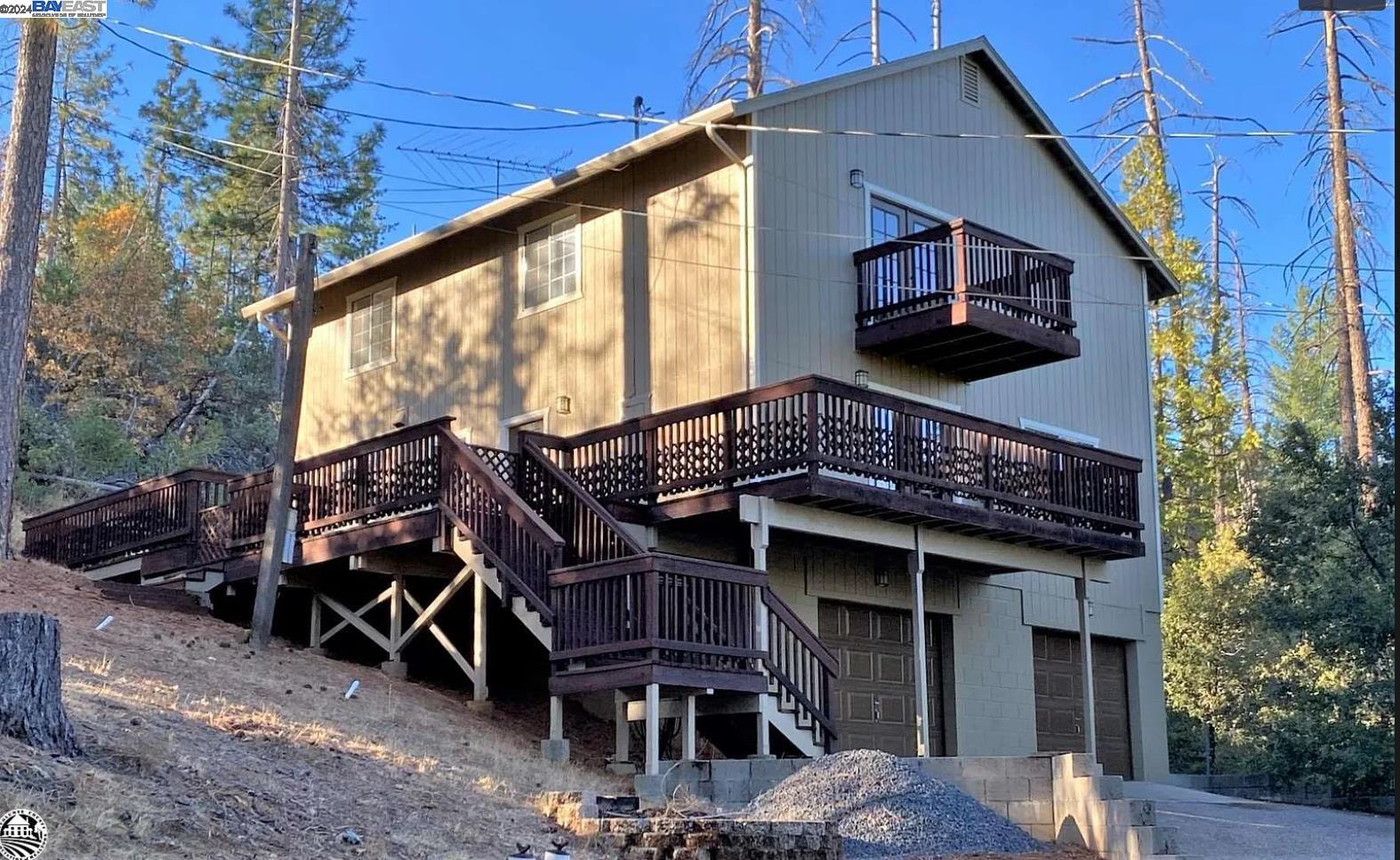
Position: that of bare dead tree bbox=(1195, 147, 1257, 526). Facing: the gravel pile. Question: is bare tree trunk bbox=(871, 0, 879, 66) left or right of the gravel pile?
right
